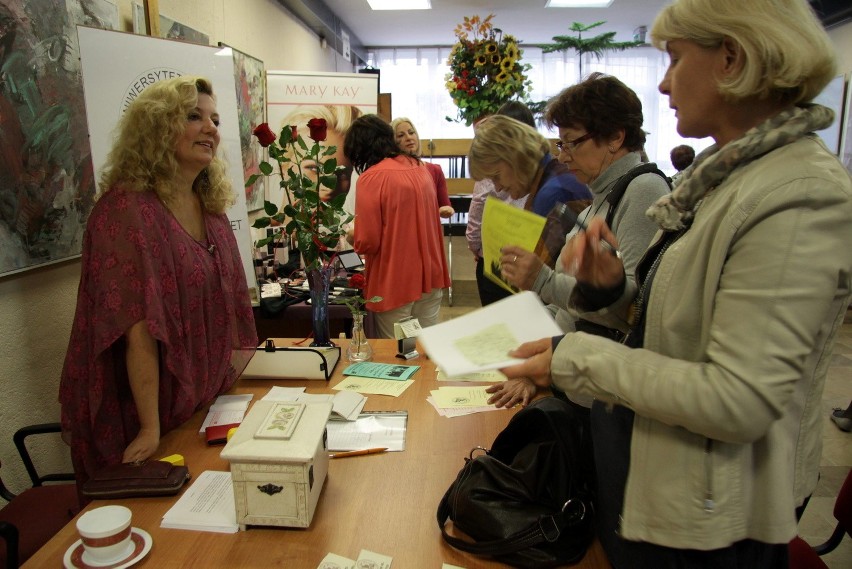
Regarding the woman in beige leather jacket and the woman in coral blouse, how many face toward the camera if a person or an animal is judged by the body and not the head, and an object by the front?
0

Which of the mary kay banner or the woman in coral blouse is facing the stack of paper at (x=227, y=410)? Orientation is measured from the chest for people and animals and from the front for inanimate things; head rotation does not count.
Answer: the mary kay banner

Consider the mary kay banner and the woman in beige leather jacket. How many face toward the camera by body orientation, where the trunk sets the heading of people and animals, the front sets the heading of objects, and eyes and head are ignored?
1

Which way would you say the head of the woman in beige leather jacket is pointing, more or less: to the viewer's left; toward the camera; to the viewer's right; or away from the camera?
to the viewer's left

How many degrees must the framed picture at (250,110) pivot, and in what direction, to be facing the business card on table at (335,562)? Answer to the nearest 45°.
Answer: approximately 45° to its right

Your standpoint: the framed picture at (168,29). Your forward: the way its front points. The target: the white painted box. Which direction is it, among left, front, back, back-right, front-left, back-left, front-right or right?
front-right

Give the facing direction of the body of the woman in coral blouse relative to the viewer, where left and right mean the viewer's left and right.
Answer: facing away from the viewer and to the left of the viewer

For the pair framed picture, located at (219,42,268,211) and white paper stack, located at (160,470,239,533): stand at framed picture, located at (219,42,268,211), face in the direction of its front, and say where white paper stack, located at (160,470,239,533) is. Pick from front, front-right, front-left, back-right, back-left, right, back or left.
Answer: front-right

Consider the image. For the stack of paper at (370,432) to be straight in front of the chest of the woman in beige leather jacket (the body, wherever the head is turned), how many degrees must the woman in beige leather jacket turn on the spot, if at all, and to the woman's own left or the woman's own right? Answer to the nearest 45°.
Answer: approximately 45° to the woman's own right

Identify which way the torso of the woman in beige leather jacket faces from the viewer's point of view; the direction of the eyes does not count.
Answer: to the viewer's left

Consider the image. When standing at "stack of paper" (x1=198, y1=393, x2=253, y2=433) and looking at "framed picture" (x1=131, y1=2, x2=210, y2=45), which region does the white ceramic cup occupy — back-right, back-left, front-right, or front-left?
back-left

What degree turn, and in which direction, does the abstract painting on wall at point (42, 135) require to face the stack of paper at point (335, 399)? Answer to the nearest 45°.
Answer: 0° — it already faces it

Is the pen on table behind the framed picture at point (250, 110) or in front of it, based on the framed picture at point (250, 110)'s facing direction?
in front

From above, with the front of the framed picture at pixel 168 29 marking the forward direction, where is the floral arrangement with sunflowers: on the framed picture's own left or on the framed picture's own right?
on the framed picture's own left

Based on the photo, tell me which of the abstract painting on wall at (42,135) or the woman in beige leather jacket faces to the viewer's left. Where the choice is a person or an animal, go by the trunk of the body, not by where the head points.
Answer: the woman in beige leather jacket
